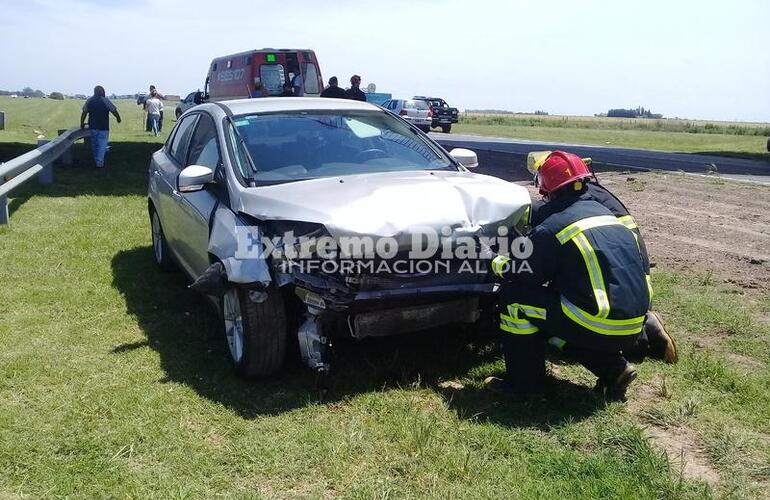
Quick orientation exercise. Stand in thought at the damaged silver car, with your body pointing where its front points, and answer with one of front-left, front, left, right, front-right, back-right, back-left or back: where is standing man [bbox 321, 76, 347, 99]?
back-left

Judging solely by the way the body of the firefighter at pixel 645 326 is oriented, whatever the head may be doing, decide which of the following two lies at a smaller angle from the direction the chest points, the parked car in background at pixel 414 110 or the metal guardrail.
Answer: the metal guardrail

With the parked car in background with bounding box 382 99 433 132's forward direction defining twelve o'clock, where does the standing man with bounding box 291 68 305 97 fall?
The standing man is roughly at 8 o'clock from the parked car in background.

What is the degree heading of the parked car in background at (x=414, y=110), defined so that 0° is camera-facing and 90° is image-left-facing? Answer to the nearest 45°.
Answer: approximately 135°

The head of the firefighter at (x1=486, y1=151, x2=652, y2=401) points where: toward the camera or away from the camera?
away from the camera
